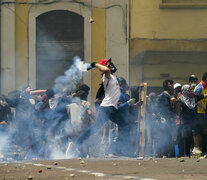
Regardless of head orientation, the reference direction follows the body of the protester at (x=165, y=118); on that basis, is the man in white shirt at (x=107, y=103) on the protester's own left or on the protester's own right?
on the protester's own right
